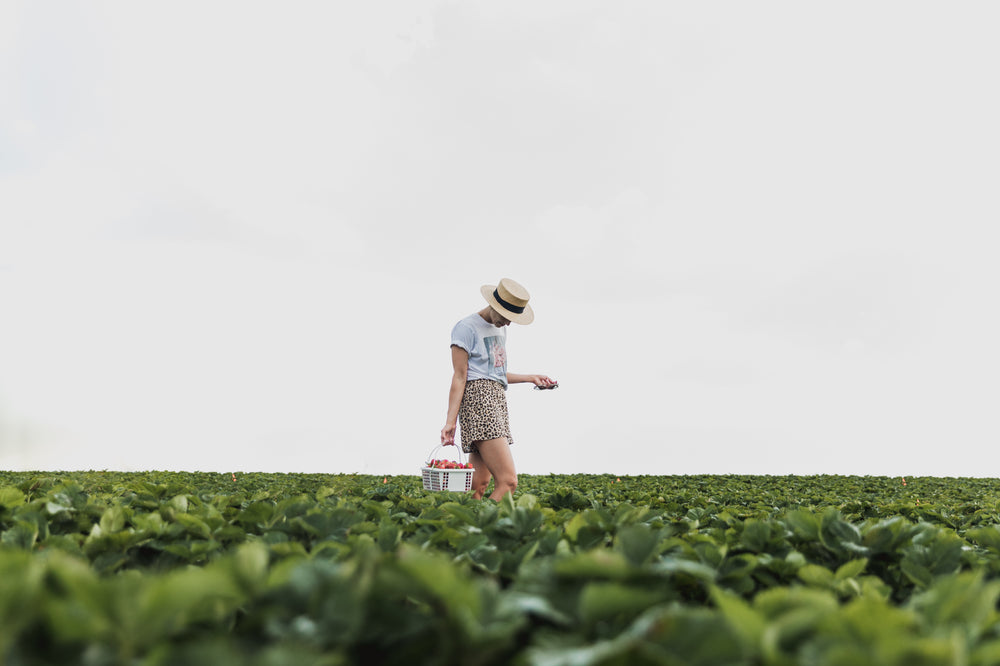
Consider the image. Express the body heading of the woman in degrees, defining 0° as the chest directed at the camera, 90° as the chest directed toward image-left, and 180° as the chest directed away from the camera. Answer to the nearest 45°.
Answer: approximately 315°
